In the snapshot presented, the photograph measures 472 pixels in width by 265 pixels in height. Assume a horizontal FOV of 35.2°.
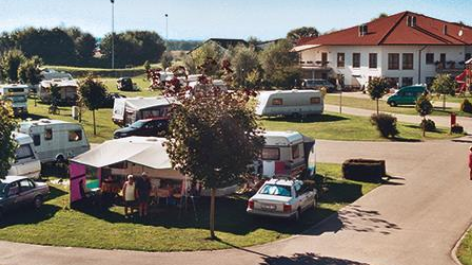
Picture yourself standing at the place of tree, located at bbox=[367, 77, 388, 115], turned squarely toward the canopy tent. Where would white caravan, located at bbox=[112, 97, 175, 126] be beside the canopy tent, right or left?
right

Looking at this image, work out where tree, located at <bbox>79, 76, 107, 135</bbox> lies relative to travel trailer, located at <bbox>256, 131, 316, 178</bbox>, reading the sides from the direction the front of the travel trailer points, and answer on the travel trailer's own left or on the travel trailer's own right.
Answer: on the travel trailer's own right

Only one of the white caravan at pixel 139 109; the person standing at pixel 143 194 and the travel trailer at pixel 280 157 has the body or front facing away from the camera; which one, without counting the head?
the person standing

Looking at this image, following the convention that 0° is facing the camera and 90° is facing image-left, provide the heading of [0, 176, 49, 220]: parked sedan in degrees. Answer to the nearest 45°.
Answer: approximately 225°

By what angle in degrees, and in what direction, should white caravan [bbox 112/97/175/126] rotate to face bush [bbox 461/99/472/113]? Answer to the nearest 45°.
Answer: approximately 135° to its left

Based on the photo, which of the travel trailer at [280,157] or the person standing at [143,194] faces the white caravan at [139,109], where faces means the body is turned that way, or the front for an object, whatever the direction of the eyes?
the person standing
